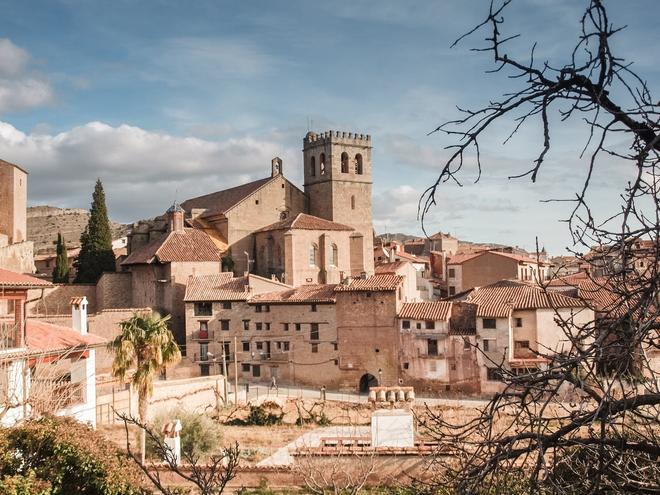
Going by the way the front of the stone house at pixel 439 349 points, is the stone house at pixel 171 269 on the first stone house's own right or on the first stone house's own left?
on the first stone house's own right

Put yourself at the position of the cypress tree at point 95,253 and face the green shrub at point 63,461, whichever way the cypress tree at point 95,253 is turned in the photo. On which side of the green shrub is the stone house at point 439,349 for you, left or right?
left

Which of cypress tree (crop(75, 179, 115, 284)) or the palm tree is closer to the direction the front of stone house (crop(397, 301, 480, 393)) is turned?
the palm tree

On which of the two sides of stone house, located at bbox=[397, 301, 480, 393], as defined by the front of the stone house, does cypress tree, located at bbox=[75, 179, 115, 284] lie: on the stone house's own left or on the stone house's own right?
on the stone house's own right

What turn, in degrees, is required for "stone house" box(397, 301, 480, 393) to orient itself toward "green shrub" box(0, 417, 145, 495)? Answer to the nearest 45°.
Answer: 0° — it already faces it

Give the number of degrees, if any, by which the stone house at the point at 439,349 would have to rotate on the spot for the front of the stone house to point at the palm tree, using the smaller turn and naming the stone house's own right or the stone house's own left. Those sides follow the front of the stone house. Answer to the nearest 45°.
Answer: approximately 45° to the stone house's own right

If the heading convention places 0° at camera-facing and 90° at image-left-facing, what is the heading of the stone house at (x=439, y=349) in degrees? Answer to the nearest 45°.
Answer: approximately 0°
